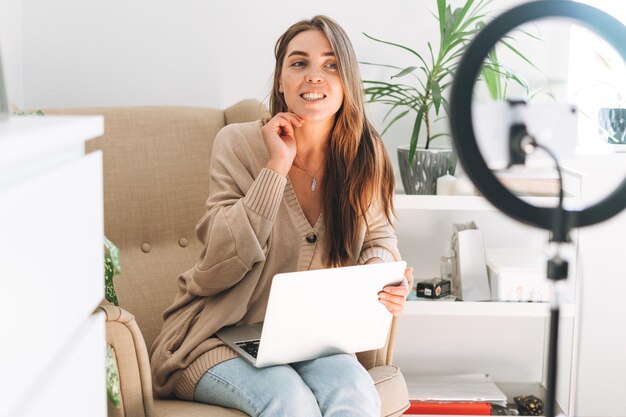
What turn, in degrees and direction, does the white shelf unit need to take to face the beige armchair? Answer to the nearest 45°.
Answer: approximately 45° to its right

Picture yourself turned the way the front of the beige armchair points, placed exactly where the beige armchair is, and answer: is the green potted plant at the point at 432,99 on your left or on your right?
on your left

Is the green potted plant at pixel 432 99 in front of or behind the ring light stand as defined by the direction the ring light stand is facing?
in front

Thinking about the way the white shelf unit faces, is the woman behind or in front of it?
in front

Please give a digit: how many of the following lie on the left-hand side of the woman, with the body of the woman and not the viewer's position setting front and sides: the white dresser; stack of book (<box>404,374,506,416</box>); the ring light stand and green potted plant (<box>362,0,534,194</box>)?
2

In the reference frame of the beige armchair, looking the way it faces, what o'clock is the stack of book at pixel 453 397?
The stack of book is roughly at 10 o'clock from the beige armchair.

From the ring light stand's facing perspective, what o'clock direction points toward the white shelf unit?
The white shelf unit is roughly at 12 o'clock from the ring light stand.

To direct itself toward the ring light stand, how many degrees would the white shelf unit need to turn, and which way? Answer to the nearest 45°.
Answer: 0° — it already faces it

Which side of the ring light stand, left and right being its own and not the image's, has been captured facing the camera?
back

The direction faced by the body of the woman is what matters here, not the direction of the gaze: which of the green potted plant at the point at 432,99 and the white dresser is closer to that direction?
the white dresser

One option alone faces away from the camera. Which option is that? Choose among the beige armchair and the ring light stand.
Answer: the ring light stand

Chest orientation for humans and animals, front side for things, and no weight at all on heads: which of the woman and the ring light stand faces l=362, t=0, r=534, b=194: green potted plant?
the ring light stand

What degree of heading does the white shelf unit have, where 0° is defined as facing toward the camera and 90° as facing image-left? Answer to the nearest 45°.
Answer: approximately 0°

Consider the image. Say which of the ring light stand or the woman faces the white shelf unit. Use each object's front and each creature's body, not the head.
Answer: the ring light stand
